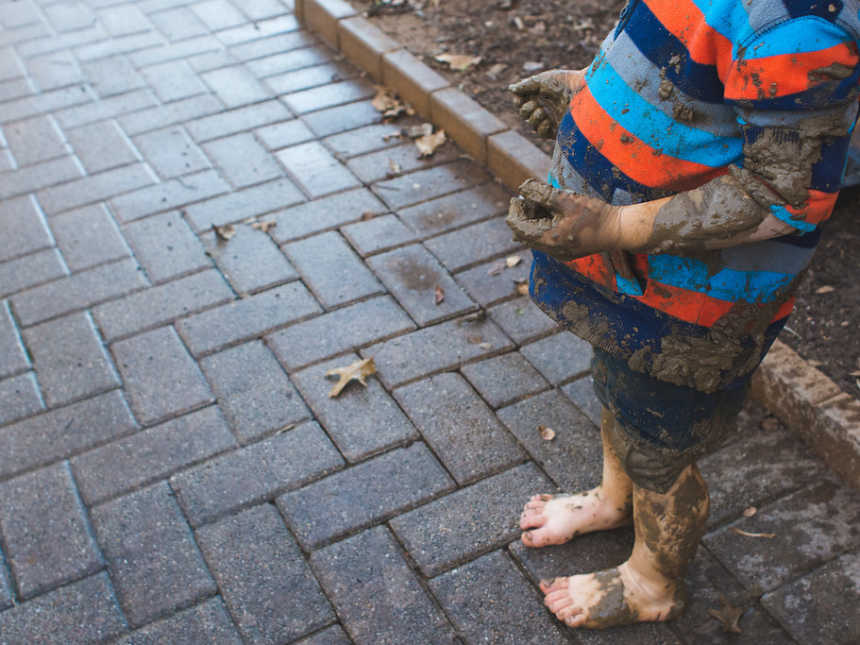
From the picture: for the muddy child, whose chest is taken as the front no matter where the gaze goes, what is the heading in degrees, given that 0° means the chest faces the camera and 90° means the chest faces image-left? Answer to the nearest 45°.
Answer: approximately 90°

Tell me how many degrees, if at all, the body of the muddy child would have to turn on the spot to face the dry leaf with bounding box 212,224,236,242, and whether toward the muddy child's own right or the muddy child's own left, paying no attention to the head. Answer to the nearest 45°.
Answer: approximately 45° to the muddy child's own right

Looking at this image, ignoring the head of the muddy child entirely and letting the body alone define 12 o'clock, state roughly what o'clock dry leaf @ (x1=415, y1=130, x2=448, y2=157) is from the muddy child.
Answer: The dry leaf is roughly at 2 o'clock from the muddy child.

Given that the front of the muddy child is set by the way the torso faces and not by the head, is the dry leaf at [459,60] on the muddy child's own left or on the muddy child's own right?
on the muddy child's own right
